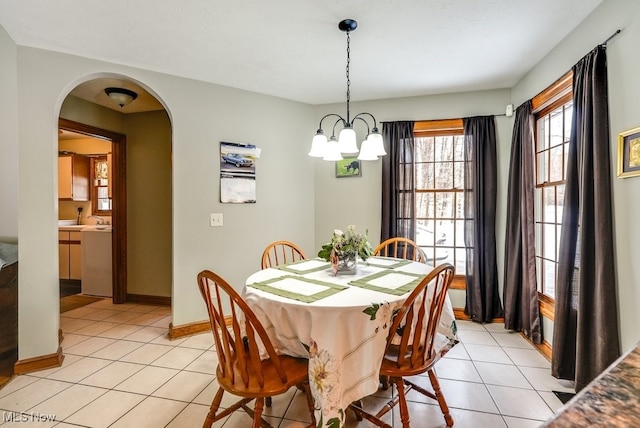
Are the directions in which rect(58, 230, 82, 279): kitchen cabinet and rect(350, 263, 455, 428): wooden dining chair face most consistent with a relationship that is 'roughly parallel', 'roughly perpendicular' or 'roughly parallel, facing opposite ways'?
roughly parallel, facing opposite ways

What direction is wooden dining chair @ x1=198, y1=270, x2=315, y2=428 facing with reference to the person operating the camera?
facing away from the viewer and to the right of the viewer

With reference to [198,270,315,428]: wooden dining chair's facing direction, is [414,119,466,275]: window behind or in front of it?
in front

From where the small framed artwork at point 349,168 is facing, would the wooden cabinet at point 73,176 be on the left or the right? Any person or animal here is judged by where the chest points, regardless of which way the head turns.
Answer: on its right

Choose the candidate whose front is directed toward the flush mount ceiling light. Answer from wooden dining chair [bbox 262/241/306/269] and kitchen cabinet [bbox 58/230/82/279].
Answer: the kitchen cabinet

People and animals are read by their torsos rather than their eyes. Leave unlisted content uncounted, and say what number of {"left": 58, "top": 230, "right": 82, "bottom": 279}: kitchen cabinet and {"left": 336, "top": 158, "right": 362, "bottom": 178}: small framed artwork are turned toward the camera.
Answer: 2

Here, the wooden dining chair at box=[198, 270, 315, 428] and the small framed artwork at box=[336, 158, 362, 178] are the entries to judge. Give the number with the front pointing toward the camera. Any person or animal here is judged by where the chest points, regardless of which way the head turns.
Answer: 1

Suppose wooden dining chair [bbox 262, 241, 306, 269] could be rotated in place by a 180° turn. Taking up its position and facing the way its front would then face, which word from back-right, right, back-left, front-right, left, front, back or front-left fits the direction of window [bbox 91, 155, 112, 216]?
front

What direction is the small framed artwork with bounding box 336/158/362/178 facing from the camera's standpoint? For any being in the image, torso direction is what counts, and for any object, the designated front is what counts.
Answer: toward the camera

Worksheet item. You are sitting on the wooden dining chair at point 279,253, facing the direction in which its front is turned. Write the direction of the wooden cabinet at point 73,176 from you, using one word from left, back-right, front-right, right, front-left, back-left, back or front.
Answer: back

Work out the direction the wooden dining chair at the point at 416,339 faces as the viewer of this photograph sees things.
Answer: facing away from the viewer and to the left of the viewer

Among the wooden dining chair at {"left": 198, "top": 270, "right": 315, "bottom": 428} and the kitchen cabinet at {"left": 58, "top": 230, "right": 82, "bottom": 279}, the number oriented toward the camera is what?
1

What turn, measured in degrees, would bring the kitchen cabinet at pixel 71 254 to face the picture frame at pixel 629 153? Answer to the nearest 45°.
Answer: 0° — it already faces it

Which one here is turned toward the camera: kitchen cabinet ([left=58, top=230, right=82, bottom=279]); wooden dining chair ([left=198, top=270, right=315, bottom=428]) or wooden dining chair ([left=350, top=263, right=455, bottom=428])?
the kitchen cabinet

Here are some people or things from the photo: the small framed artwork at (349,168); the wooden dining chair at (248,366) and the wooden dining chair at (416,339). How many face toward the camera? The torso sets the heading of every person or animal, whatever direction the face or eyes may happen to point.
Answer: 1

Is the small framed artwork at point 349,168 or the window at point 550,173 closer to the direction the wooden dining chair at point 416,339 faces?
the small framed artwork
